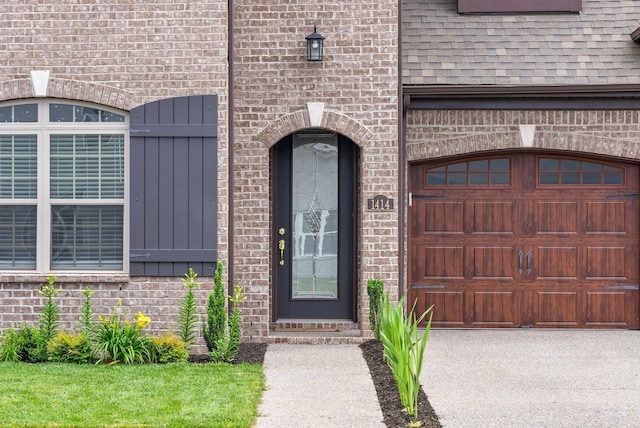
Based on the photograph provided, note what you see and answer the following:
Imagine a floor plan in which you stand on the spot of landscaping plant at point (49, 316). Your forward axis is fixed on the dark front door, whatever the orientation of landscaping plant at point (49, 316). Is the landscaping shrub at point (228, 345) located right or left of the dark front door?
right

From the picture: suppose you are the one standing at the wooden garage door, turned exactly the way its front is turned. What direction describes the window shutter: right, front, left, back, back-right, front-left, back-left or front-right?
front-right

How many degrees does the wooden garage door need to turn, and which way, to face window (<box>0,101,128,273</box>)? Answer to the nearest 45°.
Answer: approximately 45° to its right

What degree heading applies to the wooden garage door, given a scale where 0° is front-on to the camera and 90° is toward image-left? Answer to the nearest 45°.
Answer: approximately 0°

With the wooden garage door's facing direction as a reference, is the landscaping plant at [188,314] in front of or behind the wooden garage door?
in front

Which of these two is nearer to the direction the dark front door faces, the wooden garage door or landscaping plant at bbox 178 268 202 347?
the landscaping plant

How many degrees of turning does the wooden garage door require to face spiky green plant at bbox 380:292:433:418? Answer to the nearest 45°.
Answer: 0° — it already faces it

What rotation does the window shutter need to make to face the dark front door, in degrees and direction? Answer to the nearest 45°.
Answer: approximately 135° to its left

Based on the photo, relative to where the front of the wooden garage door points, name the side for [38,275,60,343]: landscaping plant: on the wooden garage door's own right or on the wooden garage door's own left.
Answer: on the wooden garage door's own right

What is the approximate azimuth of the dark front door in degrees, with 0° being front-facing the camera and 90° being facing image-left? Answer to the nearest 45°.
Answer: approximately 0°

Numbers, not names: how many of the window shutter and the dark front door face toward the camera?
2
